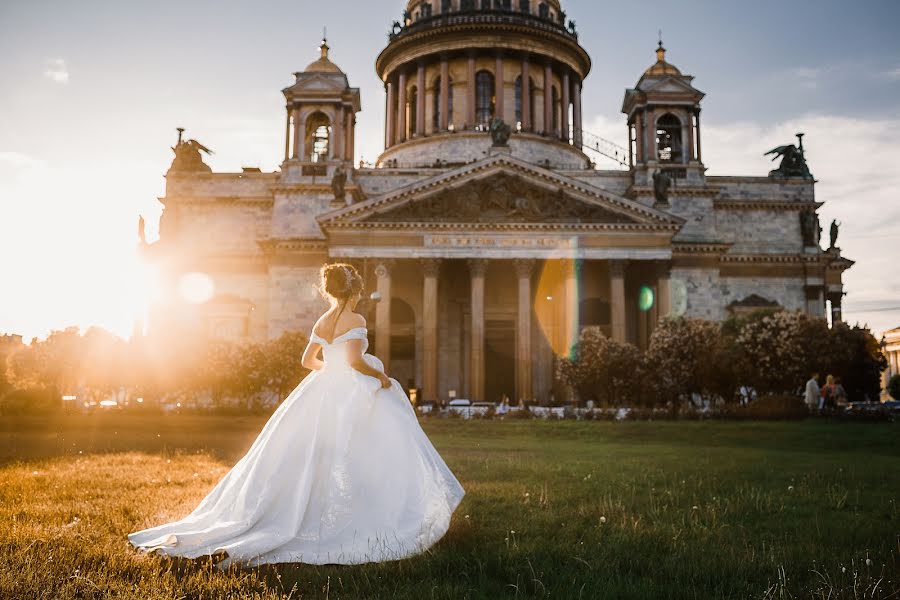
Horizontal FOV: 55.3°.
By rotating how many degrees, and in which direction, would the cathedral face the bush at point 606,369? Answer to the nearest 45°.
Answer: approximately 45° to its left

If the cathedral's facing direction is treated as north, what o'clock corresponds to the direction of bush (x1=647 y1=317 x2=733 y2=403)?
The bush is roughly at 11 o'clock from the cathedral.

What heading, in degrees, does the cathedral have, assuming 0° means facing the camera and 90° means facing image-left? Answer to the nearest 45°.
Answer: approximately 0°

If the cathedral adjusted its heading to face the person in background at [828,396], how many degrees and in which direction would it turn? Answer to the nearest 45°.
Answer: approximately 45° to its left

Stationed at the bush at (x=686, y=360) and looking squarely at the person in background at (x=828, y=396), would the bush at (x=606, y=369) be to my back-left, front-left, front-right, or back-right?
back-right
